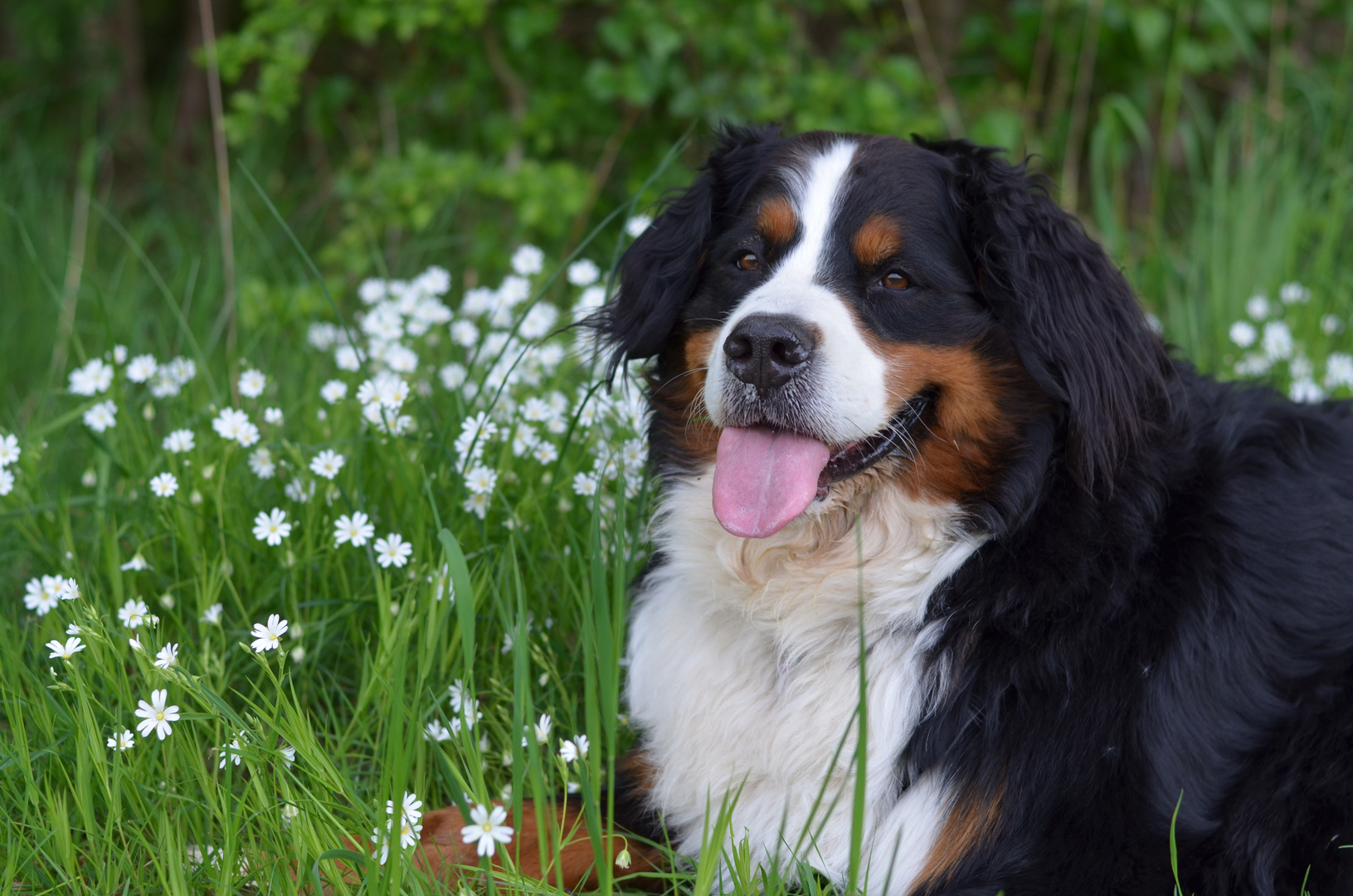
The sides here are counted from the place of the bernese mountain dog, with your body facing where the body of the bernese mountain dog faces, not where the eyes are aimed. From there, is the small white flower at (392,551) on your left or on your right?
on your right

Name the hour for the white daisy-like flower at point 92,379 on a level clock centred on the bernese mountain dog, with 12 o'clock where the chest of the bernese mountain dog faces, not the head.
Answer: The white daisy-like flower is roughly at 2 o'clock from the bernese mountain dog.

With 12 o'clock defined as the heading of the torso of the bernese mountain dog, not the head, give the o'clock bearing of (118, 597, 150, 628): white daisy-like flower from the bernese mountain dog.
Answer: The white daisy-like flower is roughly at 1 o'clock from the bernese mountain dog.

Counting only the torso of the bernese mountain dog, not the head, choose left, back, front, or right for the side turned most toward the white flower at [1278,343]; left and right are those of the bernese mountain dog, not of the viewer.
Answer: back

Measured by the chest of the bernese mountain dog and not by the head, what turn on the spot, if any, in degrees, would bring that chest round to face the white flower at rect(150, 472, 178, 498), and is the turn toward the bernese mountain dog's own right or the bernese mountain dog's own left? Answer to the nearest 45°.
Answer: approximately 45° to the bernese mountain dog's own right

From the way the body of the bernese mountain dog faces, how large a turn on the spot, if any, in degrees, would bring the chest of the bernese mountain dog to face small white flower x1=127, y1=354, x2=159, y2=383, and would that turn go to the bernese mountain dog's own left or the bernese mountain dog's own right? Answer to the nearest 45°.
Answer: approximately 45° to the bernese mountain dog's own right

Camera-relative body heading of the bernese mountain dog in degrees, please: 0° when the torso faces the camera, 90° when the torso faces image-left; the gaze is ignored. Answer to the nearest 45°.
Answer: approximately 45°

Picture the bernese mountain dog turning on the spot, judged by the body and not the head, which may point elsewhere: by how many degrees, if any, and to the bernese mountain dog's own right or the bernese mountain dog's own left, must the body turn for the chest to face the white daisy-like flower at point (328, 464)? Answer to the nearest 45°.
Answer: approximately 45° to the bernese mountain dog's own right
